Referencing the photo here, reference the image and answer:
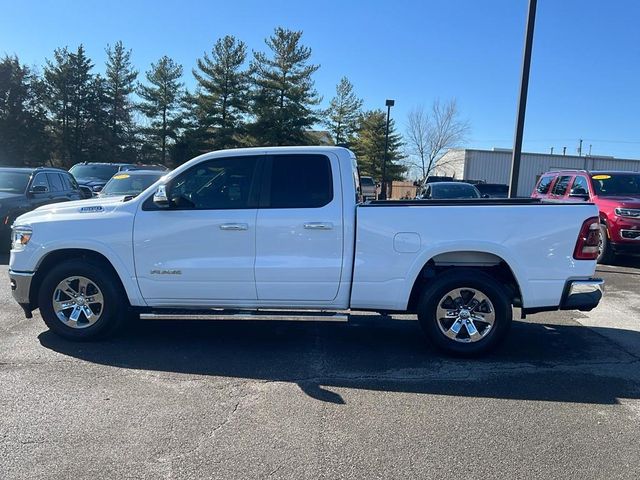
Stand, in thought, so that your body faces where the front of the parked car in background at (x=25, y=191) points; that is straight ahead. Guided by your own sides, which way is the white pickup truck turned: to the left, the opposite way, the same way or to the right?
to the right

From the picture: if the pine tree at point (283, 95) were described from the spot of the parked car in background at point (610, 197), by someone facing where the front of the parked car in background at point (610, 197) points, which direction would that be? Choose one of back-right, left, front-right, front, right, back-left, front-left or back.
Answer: back

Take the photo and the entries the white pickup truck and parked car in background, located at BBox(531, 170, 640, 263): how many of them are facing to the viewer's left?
1

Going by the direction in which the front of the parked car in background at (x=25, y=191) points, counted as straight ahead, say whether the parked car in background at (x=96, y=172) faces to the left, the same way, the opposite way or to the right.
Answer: the same way

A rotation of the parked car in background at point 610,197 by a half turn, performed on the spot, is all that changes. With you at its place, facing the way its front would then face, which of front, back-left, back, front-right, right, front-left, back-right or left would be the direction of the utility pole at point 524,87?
left

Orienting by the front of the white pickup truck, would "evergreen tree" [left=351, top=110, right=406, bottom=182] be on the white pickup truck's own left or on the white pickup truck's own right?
on the white pickup truck's own right

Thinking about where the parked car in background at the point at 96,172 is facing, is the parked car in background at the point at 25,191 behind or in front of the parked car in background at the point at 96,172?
in front

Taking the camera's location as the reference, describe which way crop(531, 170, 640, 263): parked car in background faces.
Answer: facing the viewer and to the right of the viewer

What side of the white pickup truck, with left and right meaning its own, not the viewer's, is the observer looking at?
left

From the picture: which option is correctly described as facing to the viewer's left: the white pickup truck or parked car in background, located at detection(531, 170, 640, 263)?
the white pickup truck

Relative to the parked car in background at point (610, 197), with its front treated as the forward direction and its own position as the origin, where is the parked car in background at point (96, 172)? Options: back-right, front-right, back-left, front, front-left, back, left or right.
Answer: back-right

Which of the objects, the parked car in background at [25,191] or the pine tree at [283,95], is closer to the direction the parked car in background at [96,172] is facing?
the parked car in background

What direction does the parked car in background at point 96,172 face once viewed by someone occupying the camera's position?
facing the viewer and to the left of the viewer

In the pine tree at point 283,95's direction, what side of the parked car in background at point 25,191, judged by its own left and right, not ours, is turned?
back

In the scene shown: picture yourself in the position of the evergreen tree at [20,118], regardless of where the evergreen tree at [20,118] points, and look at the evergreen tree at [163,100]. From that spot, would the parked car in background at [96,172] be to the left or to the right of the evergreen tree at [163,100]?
right
